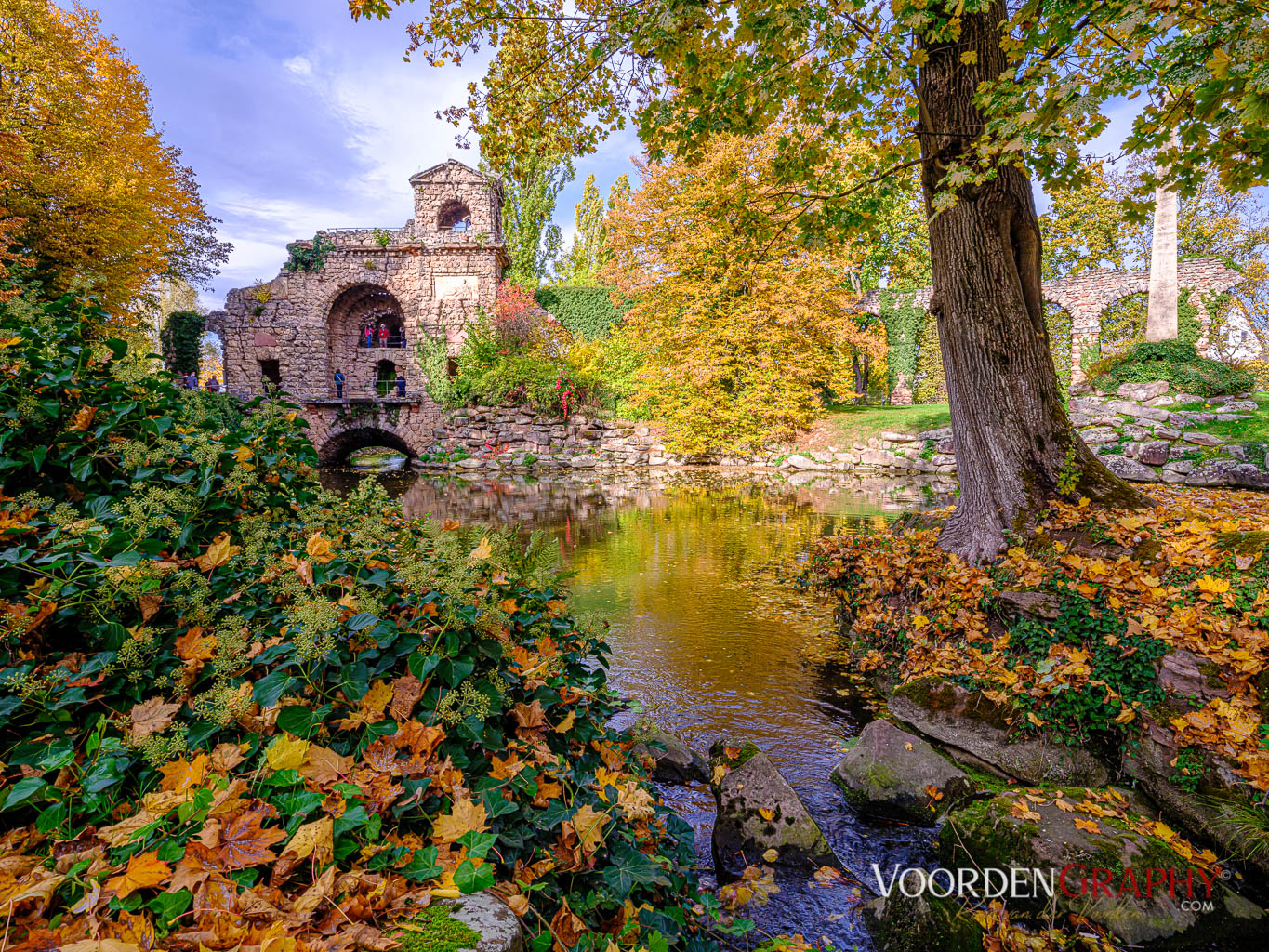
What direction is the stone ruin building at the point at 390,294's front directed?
toward the camera

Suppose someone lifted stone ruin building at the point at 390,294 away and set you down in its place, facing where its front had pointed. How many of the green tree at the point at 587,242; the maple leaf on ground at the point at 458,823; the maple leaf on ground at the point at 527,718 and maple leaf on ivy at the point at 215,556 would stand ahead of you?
3

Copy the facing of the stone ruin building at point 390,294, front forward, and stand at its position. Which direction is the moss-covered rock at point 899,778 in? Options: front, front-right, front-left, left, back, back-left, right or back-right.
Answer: front

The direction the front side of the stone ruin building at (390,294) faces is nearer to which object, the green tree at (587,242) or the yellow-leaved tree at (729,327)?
the yellow-leaved tree

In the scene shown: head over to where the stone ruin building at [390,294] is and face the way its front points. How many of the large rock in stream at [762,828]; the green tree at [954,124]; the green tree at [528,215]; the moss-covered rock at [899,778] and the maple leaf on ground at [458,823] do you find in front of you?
4

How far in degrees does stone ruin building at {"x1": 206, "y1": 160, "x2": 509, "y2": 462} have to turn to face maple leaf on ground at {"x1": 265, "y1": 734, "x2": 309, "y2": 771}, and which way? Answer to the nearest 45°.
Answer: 0° — it already faces it

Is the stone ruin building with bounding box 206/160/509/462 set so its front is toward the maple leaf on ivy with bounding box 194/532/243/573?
yes

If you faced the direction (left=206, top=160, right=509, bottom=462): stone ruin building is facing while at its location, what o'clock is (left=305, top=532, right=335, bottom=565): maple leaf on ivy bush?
The maple leaf on ivy bush is roughly at 12 o'clock from the stone ruin building.

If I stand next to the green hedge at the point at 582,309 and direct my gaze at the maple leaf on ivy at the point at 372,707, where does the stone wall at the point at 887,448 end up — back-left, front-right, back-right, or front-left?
front-left

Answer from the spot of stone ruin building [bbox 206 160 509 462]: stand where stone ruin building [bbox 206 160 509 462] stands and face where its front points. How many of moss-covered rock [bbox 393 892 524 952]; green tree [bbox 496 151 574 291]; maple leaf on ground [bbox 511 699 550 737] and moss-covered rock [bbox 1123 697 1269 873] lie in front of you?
3

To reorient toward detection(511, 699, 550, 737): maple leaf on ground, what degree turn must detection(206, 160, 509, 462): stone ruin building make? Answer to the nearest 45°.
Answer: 0° — it already faces it

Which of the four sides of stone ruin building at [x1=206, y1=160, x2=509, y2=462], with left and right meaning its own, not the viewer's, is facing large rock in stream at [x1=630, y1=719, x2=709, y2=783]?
front

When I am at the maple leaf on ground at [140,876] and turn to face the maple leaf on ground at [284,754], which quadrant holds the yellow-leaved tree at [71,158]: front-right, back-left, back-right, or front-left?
front-left

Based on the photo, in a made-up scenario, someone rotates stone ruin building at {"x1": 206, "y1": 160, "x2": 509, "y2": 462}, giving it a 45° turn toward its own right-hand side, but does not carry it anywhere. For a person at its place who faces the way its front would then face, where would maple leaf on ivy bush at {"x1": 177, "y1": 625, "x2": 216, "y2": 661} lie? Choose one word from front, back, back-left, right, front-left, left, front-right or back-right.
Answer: front-left

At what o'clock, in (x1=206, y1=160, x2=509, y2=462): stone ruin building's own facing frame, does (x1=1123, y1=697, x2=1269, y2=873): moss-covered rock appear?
The moss-covered rock is roughly at 12 o'clock from the stone ruin building.

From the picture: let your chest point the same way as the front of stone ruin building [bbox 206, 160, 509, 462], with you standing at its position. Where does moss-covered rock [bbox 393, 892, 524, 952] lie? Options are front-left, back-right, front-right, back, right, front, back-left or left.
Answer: front

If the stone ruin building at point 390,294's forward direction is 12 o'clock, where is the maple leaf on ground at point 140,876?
The maple leaf on ground is roughly at 12 o'clock from the stone ruin building.

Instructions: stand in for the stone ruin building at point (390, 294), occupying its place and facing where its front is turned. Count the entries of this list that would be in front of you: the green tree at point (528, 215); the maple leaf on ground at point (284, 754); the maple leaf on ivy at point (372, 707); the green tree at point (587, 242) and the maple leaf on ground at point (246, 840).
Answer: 3

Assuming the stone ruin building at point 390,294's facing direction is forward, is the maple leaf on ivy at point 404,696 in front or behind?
in front

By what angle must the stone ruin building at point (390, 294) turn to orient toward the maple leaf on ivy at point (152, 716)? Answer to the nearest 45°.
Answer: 0° — it already faces it

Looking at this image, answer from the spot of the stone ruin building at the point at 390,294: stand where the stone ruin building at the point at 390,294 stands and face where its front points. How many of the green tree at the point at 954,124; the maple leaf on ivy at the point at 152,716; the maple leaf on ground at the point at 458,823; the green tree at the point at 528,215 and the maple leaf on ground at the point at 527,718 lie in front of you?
4
